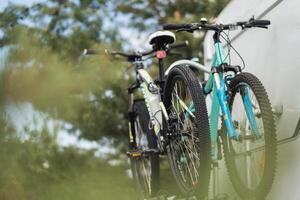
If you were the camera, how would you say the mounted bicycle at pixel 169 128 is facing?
facing away from the viewer and to the left of the viewer

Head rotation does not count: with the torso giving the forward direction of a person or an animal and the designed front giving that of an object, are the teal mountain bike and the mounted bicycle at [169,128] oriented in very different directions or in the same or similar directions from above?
very different directions
